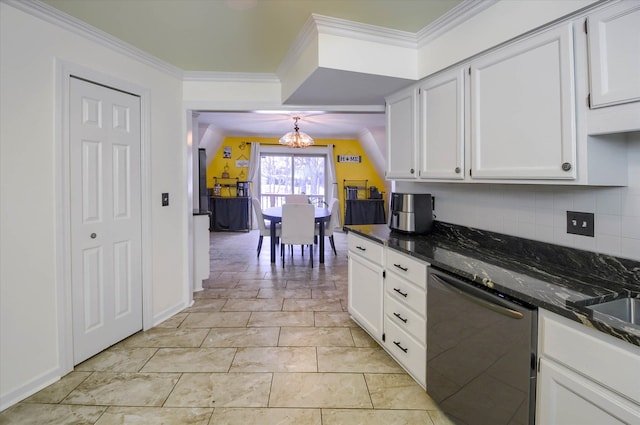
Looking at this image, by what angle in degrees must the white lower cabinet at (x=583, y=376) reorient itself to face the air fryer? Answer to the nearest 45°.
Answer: approximately 90° to its right

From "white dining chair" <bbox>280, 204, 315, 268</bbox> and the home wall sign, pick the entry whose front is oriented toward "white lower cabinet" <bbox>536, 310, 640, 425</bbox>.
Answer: the home wall sign

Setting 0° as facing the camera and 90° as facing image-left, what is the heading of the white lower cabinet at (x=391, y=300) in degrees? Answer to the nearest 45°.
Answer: approximately 45°

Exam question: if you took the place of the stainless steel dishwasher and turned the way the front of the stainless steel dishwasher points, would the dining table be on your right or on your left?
on your right

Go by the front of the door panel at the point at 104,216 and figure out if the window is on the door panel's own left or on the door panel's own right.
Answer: on the door panel's own left

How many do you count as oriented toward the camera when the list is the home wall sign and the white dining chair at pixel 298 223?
1

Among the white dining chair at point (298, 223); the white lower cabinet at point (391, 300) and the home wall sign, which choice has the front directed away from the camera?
the white dining chair

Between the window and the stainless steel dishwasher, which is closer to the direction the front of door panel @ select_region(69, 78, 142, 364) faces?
the stainless steel dishwasher

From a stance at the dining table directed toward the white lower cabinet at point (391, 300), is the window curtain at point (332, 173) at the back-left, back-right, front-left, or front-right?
back-left

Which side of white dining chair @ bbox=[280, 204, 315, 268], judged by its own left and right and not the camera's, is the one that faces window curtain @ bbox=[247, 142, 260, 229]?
front

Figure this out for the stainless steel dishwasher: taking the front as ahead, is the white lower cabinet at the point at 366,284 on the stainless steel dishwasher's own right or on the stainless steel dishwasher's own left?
on the stainless steel dishwasher's own right
